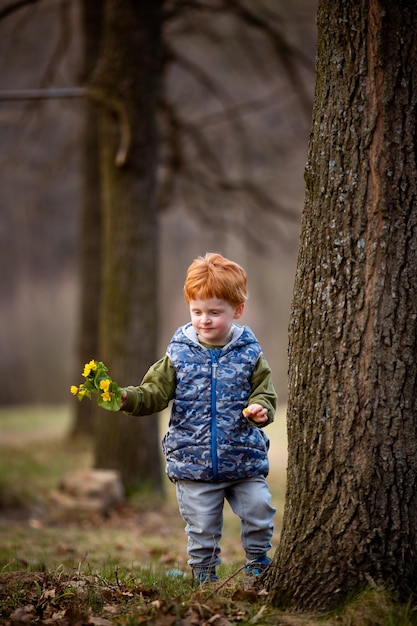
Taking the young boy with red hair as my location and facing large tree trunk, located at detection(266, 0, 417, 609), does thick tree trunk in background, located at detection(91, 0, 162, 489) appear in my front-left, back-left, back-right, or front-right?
back-left

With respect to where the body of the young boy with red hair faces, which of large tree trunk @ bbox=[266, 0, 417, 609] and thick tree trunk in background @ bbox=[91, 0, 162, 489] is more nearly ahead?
the large tree trunk

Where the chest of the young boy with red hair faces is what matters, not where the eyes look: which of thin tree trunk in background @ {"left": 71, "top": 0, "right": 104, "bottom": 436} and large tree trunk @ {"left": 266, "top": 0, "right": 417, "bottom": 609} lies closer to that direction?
the large tree trunk

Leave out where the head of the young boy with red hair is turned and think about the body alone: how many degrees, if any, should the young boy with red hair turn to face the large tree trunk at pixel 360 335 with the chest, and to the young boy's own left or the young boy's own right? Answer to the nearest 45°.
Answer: approximately 45° to the young boy's own left

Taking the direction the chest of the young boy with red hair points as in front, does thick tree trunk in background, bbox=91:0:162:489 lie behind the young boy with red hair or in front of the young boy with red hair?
behind

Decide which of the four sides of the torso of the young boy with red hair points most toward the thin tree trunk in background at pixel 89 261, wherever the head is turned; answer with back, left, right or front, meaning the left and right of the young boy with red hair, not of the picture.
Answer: back

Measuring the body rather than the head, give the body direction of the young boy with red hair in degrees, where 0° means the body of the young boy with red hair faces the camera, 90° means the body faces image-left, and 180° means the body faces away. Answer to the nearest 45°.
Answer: approximately 0°

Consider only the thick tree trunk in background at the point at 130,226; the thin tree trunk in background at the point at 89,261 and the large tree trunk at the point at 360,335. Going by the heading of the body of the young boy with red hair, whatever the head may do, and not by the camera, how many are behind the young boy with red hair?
2
